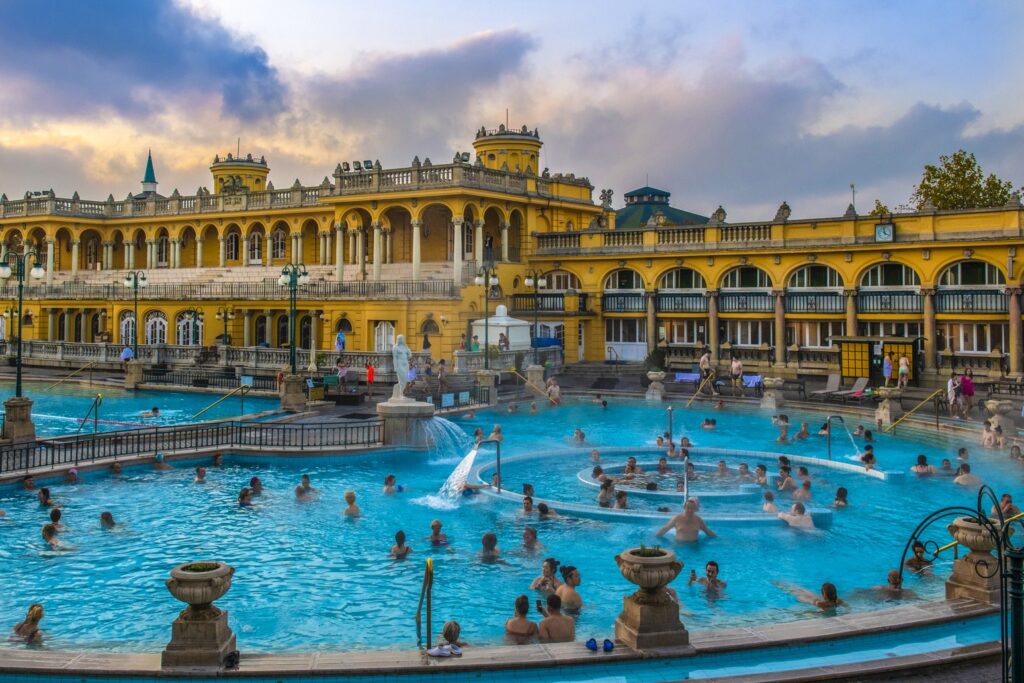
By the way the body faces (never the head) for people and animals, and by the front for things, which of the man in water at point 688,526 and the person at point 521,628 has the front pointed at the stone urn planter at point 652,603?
the man in water

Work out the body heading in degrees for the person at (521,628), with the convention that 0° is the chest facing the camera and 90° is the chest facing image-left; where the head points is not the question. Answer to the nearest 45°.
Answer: approximately 180°

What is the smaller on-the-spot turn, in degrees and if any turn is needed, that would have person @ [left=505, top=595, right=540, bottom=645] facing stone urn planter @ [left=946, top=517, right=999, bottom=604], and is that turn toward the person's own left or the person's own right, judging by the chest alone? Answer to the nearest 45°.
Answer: approximately 90° to the person's own right

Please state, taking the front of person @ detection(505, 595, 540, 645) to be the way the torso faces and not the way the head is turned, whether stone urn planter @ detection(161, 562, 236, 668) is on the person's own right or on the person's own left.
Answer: on the person's own left

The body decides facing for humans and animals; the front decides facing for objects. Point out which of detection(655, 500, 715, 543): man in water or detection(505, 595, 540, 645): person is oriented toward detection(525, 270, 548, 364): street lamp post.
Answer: the person

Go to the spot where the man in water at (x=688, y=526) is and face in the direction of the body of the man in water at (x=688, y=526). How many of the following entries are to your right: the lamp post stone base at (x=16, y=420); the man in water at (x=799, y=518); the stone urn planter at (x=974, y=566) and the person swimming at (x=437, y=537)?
2

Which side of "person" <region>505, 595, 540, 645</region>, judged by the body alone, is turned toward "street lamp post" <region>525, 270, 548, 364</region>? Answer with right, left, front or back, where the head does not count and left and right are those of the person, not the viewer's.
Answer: front

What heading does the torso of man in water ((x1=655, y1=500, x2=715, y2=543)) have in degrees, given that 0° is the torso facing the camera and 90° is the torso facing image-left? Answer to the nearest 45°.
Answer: approximately 0°

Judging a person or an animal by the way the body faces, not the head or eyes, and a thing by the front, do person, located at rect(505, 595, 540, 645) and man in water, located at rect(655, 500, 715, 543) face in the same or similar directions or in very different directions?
very different directions

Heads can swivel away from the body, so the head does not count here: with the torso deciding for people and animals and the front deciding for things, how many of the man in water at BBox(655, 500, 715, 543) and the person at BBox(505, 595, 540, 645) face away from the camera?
1

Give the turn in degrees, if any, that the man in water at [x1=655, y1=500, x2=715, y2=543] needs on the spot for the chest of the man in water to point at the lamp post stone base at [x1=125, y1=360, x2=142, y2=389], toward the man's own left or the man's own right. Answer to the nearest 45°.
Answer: approximately 135° to the man's own right

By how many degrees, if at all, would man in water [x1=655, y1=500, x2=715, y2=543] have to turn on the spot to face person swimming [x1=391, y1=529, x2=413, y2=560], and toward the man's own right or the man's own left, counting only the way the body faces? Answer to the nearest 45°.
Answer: approximately 90° to the man's own right

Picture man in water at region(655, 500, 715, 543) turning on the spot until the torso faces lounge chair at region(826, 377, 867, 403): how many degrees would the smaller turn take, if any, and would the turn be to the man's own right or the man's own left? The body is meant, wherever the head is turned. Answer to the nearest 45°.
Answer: approximately 180°

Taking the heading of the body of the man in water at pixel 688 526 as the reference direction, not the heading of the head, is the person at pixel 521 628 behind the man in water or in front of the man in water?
in front

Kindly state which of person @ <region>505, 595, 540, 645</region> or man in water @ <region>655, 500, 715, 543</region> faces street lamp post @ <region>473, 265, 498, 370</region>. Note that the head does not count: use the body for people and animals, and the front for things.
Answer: the person

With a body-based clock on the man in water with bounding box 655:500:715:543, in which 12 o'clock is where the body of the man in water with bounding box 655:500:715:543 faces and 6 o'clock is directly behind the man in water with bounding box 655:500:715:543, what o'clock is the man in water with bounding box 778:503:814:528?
the man in water with bounding box 778:503:814:528 is roughly at 8 o'clock from the man in water with bounding box 655:500:715:543.
